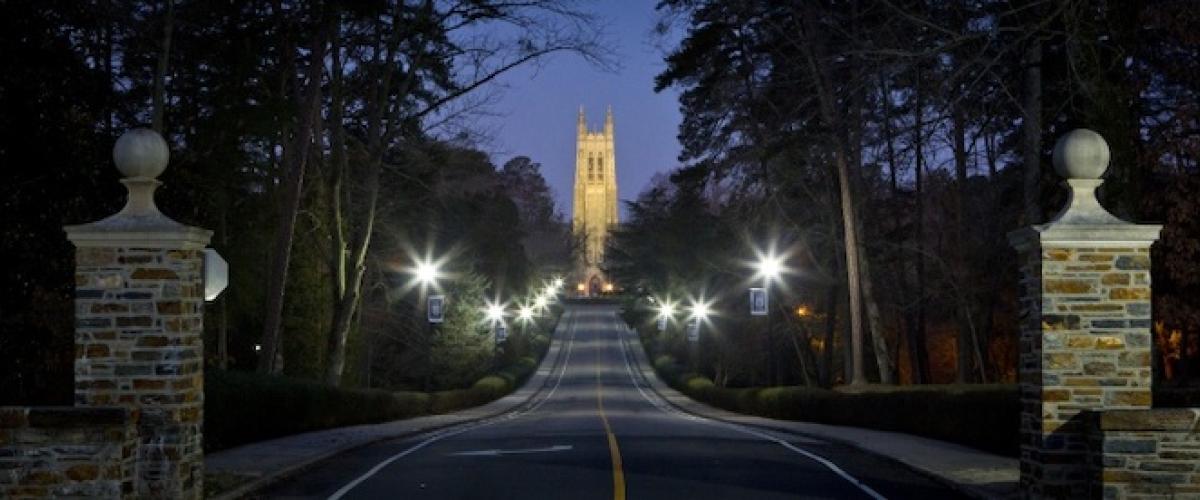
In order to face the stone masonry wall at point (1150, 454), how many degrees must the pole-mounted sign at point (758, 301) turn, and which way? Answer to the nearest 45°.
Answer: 0° — it already faces it

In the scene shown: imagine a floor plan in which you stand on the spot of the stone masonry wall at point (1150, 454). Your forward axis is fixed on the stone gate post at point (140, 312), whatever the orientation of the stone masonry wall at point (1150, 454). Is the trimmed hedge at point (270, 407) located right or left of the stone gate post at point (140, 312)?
right

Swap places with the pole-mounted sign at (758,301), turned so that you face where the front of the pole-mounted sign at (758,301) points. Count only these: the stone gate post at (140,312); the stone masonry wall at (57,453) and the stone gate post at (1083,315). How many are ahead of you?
3

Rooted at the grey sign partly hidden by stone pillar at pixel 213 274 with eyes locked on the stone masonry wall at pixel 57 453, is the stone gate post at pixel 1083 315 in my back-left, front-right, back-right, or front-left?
back-left

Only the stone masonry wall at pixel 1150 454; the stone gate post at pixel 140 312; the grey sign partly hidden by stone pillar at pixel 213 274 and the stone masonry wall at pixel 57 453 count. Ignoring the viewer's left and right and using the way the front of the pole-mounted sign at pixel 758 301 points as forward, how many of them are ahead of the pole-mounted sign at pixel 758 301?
4

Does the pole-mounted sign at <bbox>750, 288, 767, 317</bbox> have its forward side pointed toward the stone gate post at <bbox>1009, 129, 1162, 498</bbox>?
yes

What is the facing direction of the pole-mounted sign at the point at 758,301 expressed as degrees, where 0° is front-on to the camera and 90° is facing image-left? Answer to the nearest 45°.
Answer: approximately 0°

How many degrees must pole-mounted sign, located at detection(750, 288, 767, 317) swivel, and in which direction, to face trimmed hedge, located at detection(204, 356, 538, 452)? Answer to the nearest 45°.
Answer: approximately 45° to its right
